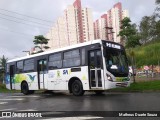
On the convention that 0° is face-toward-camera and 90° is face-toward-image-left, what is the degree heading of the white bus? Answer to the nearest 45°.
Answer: approximately 315°

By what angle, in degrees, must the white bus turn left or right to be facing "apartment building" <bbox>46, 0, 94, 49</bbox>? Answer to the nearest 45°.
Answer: approximately 135° to its left
